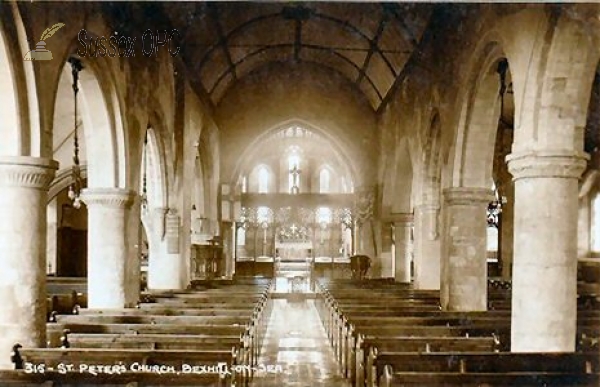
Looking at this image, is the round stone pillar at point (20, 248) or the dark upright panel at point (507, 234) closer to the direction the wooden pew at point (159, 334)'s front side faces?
the dark upright panel

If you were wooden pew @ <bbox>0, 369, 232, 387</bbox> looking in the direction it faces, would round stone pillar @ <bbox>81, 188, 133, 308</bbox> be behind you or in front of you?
in front

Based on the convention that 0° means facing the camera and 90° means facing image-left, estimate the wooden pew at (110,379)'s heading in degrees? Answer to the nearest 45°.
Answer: approximately 180°

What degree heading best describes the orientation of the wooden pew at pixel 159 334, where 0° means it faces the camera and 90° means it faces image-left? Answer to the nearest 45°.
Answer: approximately 180°
